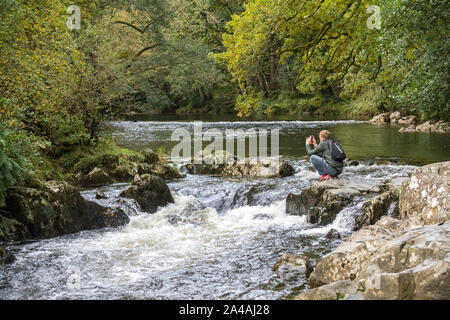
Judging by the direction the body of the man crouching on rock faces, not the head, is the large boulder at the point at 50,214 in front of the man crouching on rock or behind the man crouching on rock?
in front

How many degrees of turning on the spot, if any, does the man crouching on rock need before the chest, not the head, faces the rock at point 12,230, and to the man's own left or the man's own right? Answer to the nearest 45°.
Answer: approximately 45° to the man's own left

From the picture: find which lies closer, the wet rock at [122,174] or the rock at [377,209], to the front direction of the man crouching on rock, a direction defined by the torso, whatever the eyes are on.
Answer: the wet rock

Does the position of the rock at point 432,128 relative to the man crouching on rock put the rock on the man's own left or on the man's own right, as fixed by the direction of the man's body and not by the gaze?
on the man's own right

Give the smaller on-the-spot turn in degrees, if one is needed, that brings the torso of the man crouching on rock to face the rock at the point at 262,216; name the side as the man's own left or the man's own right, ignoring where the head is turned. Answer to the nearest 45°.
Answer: approximately 45° to the man's own left

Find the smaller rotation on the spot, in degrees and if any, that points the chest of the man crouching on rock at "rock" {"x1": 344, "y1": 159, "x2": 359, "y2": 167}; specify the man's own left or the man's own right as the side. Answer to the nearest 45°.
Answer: approximately 90° to the man's own right

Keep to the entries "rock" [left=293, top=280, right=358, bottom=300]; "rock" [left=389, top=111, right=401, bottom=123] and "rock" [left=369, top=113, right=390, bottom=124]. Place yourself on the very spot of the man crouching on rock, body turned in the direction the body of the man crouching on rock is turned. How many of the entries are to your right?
2

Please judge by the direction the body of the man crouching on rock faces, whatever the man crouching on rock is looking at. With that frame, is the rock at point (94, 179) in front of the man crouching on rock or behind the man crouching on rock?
in front

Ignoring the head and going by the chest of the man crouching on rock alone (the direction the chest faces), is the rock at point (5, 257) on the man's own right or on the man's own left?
on the man's own left

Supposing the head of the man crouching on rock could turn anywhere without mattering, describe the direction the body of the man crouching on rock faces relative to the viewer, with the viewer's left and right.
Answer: facing to the left of the viewer

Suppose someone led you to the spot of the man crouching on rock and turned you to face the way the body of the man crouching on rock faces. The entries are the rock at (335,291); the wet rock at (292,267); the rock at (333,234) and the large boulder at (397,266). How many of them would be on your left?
4

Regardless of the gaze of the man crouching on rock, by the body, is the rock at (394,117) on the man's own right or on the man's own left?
on the man's own right

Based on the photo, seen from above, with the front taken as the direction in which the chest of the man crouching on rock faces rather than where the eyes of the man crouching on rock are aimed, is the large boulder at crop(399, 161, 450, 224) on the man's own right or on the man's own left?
on the man's own left
